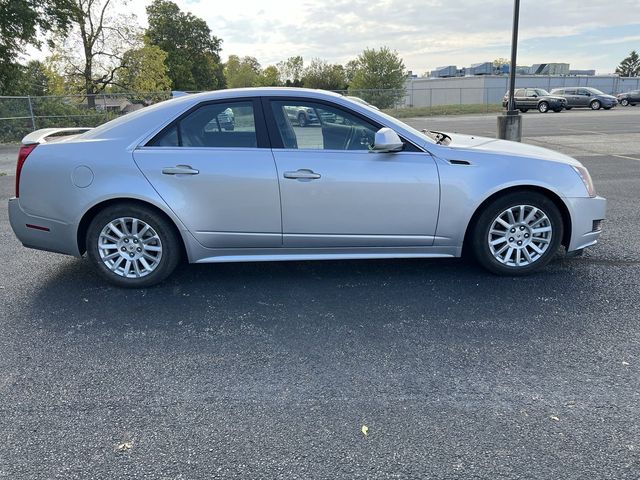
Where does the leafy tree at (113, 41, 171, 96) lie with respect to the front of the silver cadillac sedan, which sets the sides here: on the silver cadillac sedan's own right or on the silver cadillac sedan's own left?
on the silver cadillac sedan's own left

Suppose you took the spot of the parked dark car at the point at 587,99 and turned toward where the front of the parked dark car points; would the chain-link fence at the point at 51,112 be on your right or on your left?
on your right

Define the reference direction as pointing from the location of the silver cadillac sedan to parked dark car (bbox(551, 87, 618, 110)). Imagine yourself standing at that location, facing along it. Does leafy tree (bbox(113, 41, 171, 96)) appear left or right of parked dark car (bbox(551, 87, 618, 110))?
left

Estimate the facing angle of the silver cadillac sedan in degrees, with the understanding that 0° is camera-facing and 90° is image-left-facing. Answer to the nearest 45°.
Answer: approximately 270°

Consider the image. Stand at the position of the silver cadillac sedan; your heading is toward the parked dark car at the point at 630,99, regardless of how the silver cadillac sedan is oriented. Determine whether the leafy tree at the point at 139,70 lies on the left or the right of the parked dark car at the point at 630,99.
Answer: left

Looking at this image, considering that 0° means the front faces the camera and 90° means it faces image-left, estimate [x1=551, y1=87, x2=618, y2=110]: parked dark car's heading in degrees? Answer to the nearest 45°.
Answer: approximately 315°

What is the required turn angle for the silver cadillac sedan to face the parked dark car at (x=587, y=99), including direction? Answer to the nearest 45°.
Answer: approximately 45° to its left

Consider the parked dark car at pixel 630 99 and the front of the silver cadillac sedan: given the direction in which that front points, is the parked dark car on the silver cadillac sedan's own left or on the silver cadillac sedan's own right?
on the silver cadillac sedan's own left
